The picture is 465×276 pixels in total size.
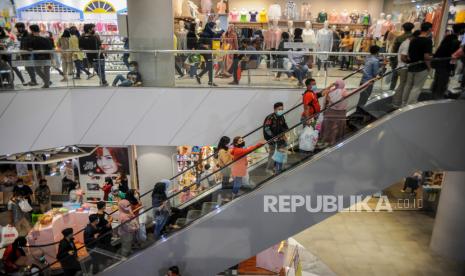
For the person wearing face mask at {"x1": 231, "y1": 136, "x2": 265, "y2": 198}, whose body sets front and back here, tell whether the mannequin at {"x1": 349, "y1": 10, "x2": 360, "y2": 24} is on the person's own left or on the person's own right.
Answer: on the person's own left

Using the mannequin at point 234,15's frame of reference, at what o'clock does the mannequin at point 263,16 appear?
the mannequin at point 263,16 is roughly at 9 o'clock from the mannequin at point 234,15.

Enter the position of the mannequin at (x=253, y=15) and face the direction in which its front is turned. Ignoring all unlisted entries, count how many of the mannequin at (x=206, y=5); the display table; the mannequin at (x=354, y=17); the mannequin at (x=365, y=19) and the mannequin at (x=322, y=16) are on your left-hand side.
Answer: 3

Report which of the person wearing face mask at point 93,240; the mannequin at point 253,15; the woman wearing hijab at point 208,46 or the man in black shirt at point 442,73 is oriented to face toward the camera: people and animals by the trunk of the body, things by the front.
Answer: the mannequin

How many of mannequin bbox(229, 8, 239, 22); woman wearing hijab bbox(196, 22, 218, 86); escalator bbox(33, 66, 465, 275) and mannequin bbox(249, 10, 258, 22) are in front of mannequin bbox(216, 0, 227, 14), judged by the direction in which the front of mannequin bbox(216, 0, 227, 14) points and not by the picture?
2

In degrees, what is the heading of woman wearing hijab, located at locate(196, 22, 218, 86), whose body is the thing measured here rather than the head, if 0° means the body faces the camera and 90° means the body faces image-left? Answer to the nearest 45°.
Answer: approximately 270°
